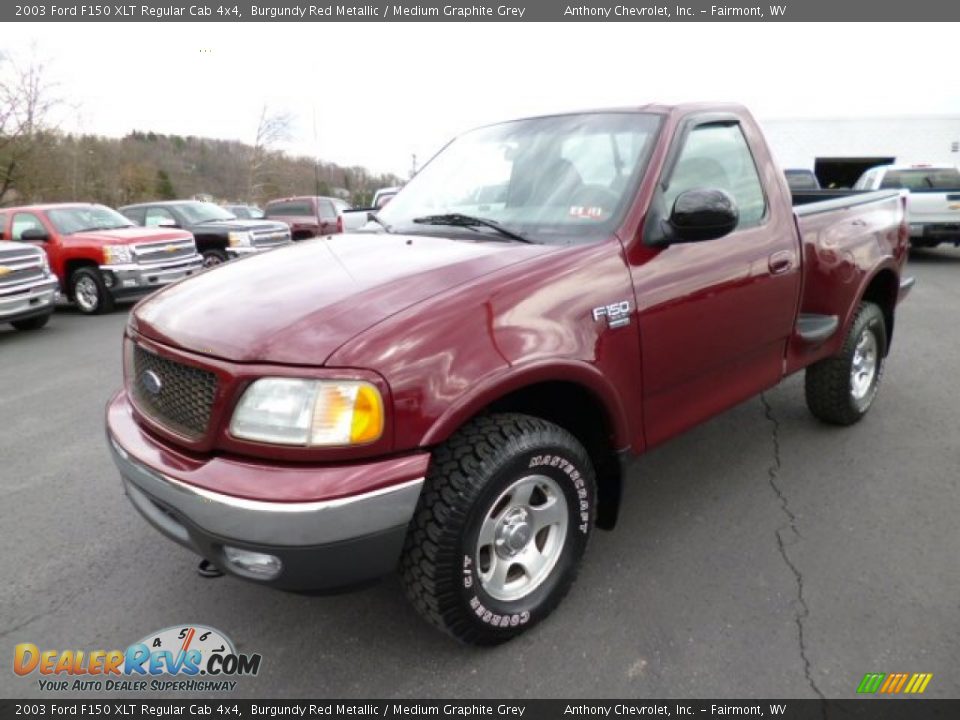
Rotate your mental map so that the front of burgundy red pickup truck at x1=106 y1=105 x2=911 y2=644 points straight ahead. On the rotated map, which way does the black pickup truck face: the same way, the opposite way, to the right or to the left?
to the left

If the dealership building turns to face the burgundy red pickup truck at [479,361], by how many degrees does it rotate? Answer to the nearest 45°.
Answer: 0° — it already faces it

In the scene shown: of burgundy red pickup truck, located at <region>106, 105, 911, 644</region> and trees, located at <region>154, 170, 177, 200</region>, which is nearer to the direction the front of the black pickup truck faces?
the burgundy red pickup truck

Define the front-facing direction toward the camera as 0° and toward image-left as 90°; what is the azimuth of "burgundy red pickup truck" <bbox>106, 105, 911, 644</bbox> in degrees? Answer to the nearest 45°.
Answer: approximately 45°

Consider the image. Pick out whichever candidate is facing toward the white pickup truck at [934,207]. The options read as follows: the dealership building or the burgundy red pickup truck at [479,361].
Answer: the dealership building

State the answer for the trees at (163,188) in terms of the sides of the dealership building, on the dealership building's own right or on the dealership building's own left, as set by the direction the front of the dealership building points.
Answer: on the dealership building's own right

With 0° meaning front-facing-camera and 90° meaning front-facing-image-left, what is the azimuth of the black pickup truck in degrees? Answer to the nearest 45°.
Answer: approximately 315°

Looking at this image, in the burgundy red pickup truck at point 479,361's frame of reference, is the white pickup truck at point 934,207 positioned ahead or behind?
behind
